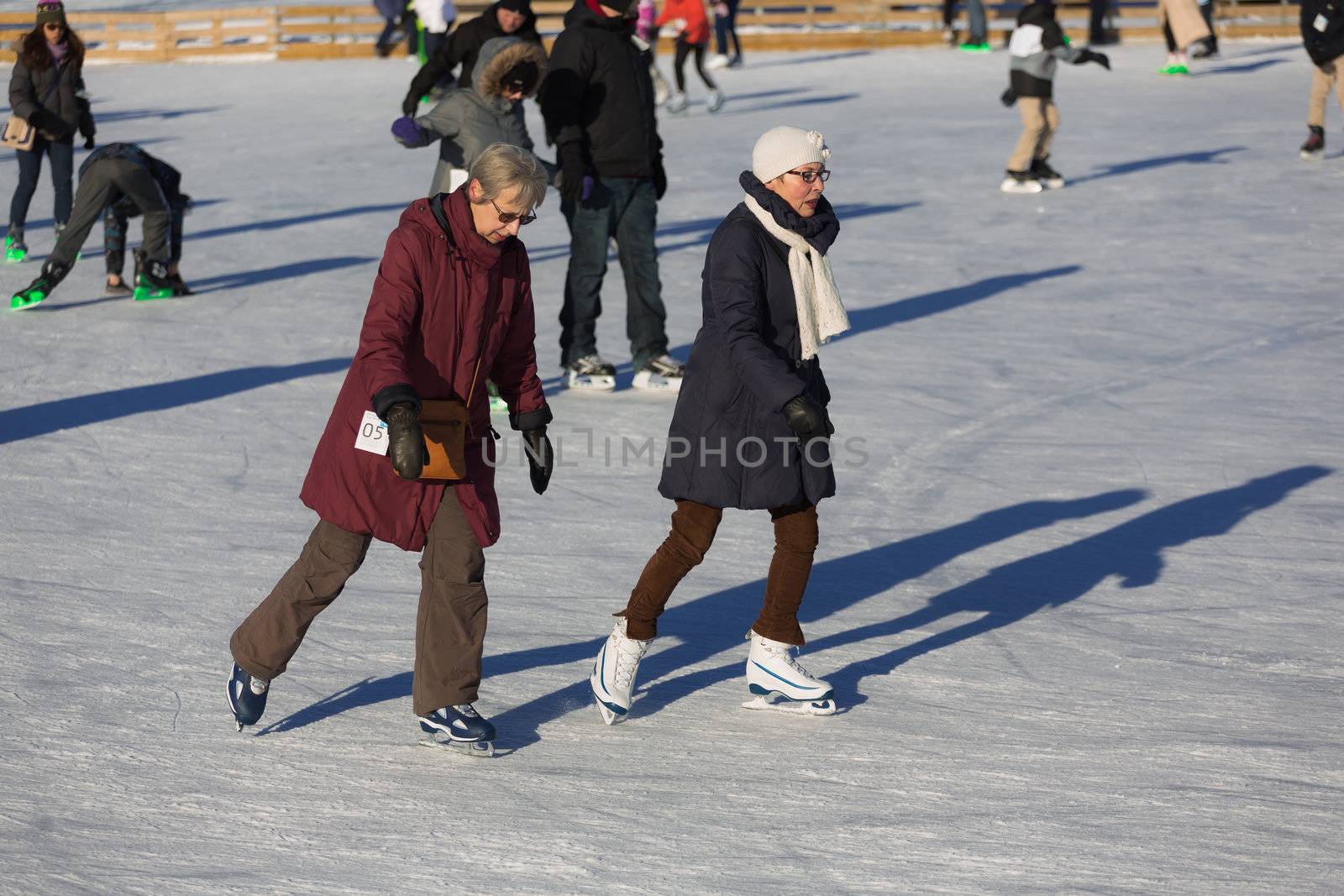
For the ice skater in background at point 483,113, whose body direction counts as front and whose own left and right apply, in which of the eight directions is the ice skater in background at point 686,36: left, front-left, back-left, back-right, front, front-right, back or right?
back-left

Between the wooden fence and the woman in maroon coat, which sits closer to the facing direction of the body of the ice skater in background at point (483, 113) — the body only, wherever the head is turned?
the woman in maroon coat

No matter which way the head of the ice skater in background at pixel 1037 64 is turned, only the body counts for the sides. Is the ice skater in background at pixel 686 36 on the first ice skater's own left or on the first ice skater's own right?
on the first ice skater's own left

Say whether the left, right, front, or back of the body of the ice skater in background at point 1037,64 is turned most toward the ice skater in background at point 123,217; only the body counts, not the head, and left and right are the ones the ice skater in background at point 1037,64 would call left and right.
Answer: back

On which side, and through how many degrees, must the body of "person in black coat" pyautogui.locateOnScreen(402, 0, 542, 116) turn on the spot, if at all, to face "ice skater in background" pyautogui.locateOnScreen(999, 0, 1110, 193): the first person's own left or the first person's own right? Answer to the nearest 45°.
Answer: approximately 90° to the first person's own left

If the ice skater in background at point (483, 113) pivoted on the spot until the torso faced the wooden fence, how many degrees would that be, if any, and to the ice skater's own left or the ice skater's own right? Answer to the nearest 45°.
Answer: approximately 135° to the ice skater's own left

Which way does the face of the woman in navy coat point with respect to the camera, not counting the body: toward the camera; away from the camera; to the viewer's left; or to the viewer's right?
to the viewer's right

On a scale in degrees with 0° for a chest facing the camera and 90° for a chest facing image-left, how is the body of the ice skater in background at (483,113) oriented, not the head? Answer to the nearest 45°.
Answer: approximately 315°

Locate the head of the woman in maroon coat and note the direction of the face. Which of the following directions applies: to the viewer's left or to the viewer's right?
to the viewer's right

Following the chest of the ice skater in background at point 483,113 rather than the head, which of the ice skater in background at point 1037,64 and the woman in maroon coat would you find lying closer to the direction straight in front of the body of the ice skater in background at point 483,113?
the woman in maroon coat

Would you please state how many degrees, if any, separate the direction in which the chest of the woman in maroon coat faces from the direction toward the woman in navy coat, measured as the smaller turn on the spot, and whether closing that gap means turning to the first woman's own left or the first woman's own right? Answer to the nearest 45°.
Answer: approximately 45° to the first woman's own left
